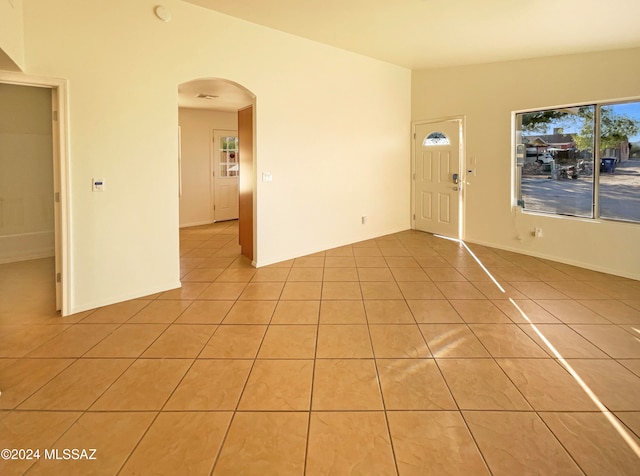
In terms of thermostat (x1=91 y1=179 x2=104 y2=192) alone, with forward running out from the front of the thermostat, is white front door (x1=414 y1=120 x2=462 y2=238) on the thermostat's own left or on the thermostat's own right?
on the thermostat's own left

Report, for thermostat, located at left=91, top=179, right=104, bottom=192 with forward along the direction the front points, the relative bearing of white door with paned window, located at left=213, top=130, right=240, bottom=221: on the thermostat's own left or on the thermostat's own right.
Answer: on the thermostat's own left

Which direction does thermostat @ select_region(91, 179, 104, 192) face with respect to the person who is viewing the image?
facing the viewer and to the right of the viewer
